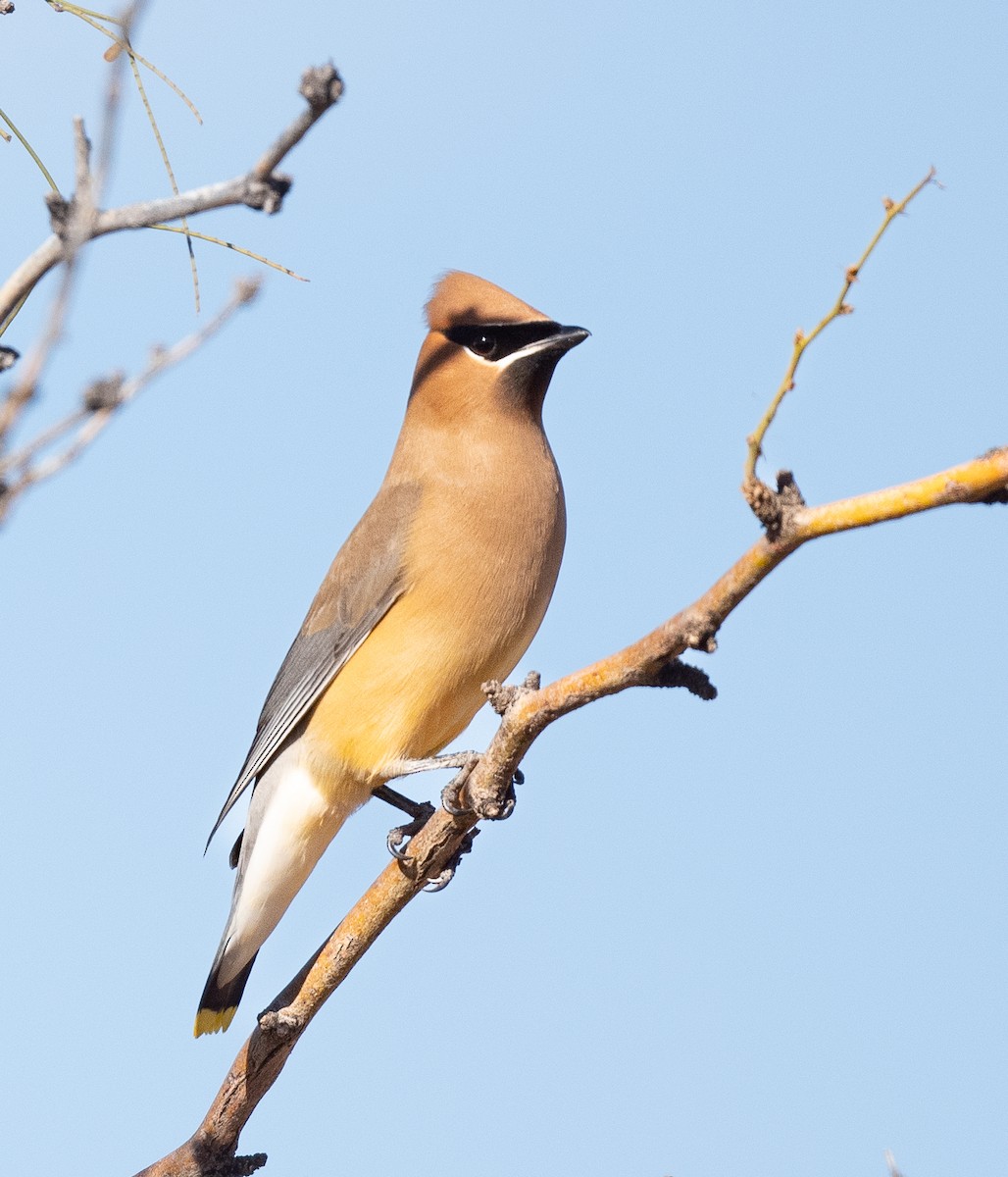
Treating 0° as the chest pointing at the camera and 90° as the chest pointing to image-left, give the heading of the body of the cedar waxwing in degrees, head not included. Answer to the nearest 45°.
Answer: approximately 270°

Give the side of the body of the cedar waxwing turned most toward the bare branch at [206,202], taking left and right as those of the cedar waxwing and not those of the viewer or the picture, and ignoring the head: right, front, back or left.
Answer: right
